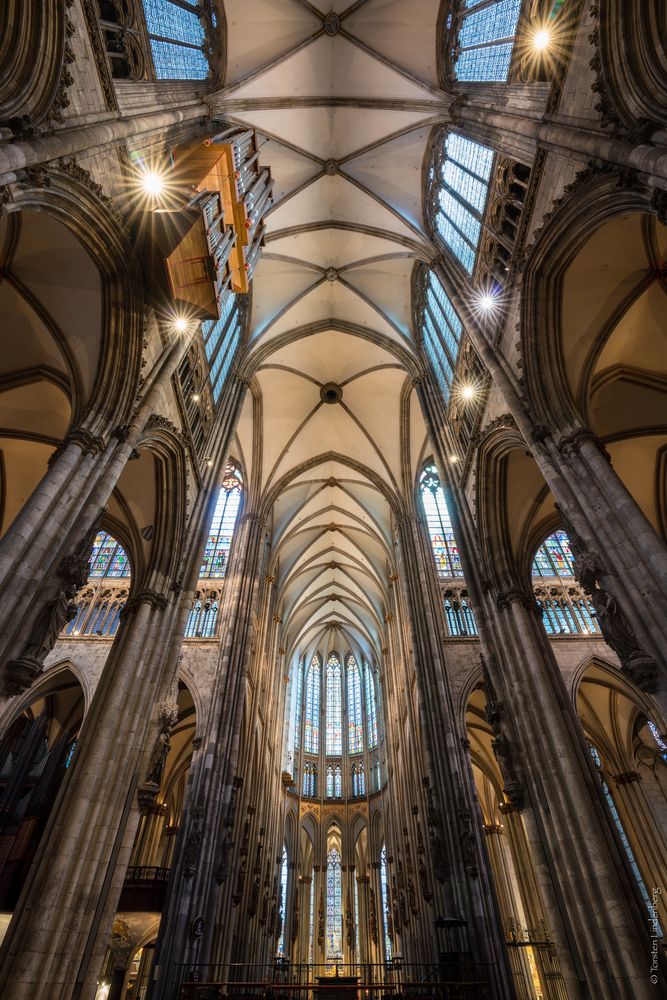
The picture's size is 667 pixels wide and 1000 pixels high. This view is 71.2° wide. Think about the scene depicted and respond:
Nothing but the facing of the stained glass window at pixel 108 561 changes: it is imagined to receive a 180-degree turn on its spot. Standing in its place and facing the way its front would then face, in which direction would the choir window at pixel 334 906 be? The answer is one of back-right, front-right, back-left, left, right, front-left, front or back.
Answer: front-right

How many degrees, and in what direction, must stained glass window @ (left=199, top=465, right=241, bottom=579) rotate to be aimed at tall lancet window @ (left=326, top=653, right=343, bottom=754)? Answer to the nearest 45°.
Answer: approximately 135° to its left

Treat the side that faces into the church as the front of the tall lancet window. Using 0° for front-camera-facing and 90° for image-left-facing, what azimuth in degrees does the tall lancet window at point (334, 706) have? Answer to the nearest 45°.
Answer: approximately 0°
